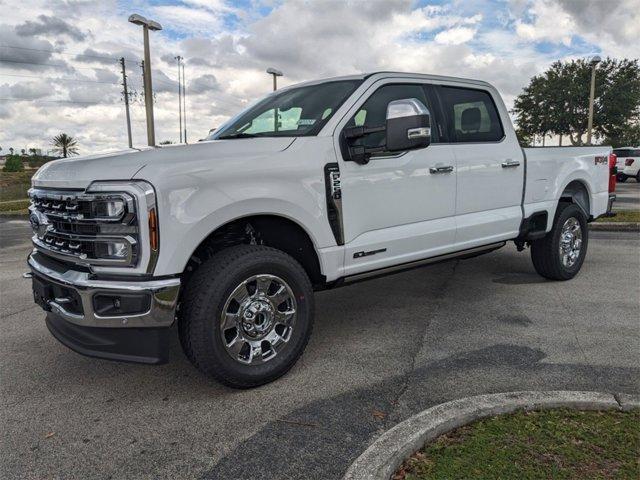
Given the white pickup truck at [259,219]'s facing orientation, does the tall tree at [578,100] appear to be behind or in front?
behind

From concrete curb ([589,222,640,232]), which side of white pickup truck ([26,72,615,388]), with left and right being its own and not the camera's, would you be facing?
back

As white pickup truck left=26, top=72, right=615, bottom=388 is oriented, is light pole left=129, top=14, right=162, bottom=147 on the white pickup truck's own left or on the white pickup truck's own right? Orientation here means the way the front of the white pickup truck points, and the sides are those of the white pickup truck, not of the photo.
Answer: on the white pickup truck's own right

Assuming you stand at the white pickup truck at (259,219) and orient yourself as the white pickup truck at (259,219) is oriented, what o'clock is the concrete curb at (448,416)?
The concrete curb is roughly at 9 o'clock from the white pickup truck.

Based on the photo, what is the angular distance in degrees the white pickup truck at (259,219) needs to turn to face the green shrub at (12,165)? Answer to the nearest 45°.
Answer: approximately 90° to its right

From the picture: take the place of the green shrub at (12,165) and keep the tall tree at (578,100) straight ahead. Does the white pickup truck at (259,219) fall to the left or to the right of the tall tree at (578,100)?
right

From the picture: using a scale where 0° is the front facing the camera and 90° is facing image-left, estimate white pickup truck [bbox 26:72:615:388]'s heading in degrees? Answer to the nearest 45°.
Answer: approximately 45°
